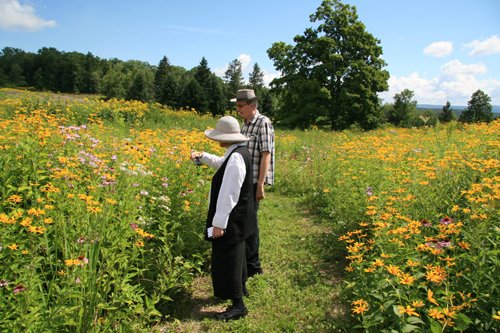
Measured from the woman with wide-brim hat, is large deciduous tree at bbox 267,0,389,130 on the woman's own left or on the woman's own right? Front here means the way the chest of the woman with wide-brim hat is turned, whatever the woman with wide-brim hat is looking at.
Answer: on the woman's own right

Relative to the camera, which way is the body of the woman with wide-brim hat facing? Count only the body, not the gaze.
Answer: to the viewer's left

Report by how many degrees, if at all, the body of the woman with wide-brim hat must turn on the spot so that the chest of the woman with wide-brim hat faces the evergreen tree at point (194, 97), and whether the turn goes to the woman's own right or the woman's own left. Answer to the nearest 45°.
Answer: approximately 90° to the woman's own right

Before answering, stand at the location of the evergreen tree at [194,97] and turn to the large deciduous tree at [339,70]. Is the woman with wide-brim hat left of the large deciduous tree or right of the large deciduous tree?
right
